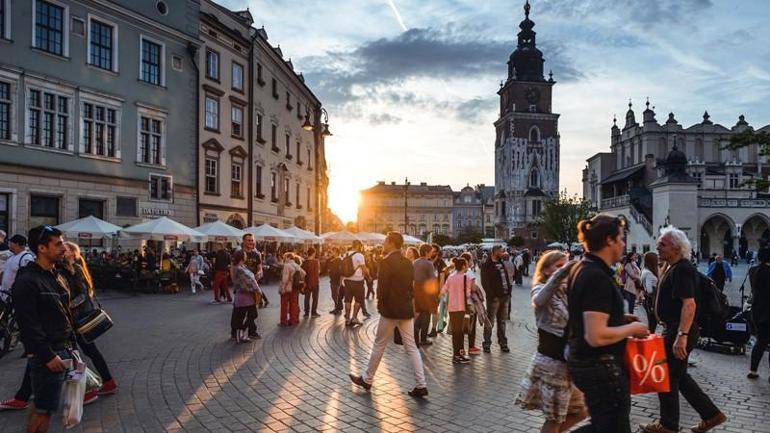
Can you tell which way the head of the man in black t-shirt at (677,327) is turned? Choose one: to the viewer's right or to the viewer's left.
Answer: to the viewer's left

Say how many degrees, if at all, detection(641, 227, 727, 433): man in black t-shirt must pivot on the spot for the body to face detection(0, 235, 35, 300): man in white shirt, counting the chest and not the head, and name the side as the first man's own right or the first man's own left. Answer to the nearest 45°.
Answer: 0° — they already face them

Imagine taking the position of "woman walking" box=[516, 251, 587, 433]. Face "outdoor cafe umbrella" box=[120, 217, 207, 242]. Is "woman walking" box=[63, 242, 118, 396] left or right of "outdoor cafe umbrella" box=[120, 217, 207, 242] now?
left

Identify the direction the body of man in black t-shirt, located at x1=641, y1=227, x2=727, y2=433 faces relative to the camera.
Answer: to the viewer's left

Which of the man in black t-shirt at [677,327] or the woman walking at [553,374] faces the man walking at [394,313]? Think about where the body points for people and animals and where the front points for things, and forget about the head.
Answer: the man in black t-shirt

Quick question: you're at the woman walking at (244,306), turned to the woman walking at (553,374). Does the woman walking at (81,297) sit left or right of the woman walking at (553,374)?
right

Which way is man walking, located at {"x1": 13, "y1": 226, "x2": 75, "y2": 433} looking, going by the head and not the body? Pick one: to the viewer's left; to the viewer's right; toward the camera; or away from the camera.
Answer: to the viewer's right
